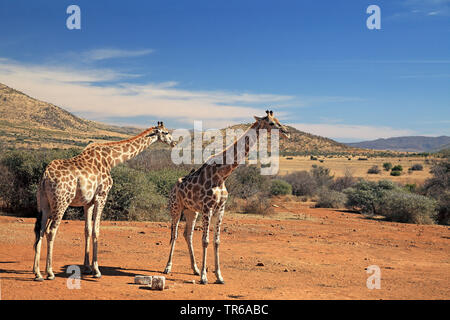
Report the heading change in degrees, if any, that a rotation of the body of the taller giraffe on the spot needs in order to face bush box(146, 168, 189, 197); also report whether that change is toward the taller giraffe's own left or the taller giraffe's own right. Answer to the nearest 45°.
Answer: approximately 135° to the taller giraffe's own left

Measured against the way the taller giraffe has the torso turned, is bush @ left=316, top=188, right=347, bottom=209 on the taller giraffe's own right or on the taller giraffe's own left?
on the taller giraffe's own left

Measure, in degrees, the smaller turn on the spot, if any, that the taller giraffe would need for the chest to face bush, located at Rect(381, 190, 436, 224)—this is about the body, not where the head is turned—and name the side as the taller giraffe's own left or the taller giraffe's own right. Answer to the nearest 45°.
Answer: approximately 90° to the taller giraffe's own left

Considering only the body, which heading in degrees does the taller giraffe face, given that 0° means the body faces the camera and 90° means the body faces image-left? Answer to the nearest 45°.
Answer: approximately 315°

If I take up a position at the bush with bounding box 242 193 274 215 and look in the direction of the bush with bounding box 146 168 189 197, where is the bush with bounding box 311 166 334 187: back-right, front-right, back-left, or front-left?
back-right

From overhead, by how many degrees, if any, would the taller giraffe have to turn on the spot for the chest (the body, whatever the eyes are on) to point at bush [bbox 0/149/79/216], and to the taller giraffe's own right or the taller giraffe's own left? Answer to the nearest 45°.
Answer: approximately 180°

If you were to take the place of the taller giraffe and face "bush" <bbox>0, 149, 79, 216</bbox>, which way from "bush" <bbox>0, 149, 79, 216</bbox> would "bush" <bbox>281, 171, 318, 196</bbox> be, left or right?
right

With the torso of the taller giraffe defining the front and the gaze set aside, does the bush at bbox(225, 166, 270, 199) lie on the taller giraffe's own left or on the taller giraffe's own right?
on the taller giraffe's own left
